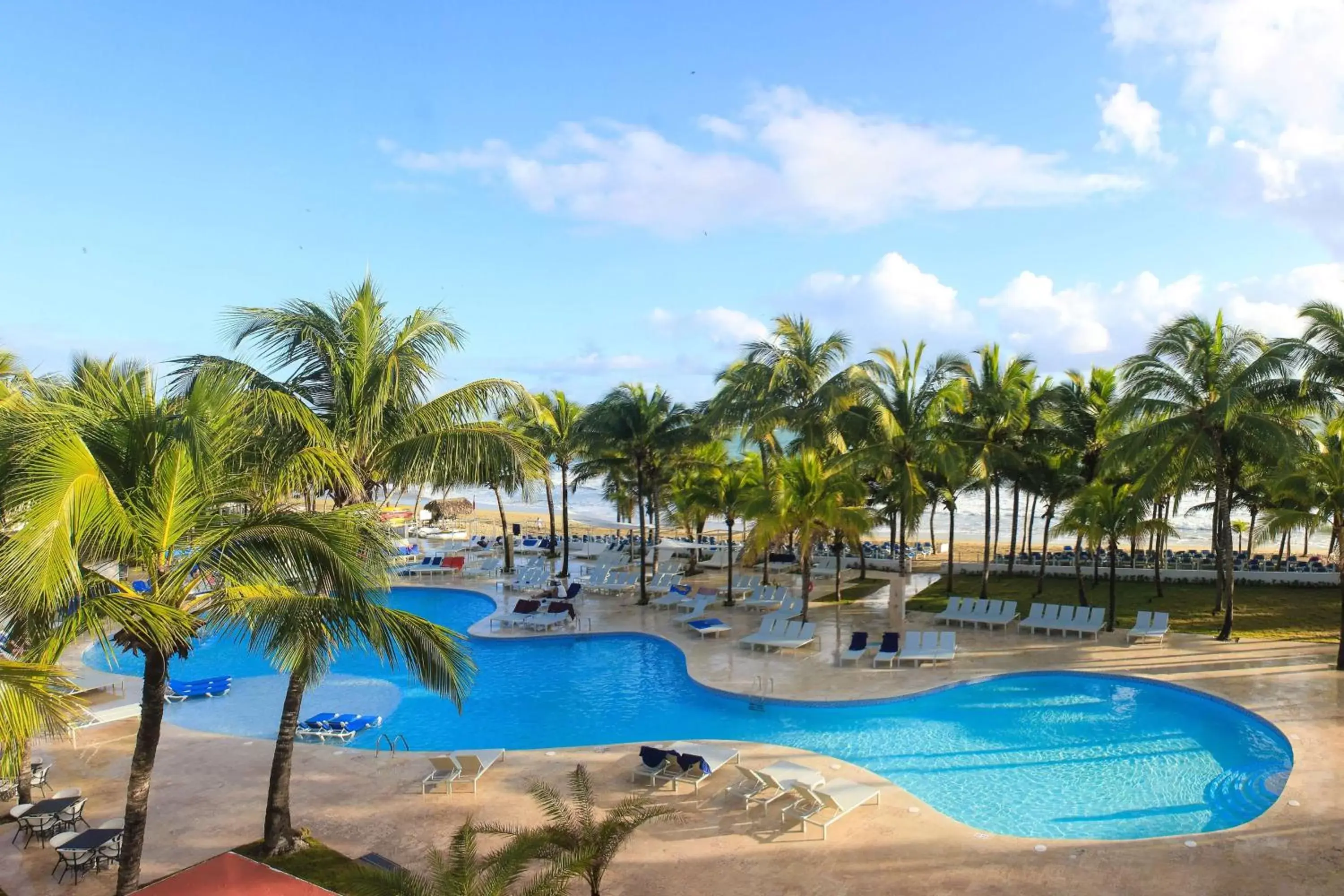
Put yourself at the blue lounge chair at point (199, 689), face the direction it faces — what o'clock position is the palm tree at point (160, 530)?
The palm tree is roughly at 9 o'clock from the blue lounge chair.

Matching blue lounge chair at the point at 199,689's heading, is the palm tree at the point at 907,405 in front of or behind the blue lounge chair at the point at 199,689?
behind

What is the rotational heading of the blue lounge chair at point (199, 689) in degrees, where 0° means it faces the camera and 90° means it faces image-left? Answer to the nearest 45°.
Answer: approximately 90°

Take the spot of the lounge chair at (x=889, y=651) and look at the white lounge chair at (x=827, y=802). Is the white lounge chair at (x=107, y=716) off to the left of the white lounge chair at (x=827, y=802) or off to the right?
right

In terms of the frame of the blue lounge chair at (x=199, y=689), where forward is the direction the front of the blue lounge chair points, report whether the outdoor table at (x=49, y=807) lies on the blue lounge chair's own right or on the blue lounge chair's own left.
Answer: on the blue lounge chair's own left
